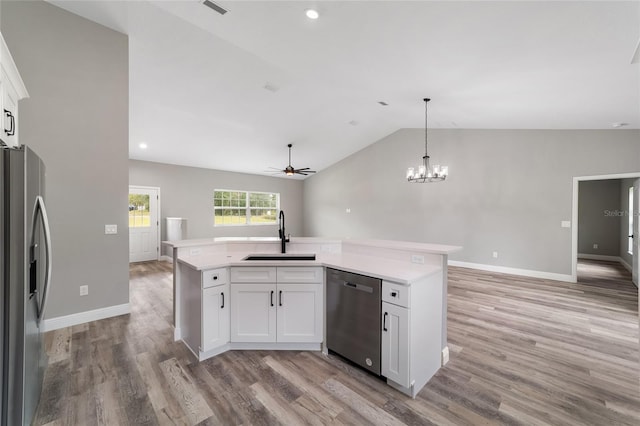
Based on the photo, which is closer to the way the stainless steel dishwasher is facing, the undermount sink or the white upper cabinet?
the white upper cabinet

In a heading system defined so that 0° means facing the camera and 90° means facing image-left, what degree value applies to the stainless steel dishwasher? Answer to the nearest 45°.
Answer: approximately 45°

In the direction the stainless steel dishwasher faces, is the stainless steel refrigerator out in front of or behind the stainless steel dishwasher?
in front

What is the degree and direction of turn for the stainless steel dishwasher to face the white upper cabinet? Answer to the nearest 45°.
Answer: approximately 45° to its right

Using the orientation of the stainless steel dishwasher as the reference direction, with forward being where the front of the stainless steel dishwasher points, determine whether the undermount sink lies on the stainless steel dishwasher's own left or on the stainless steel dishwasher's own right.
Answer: on the stainless steel dishwasher's own right
